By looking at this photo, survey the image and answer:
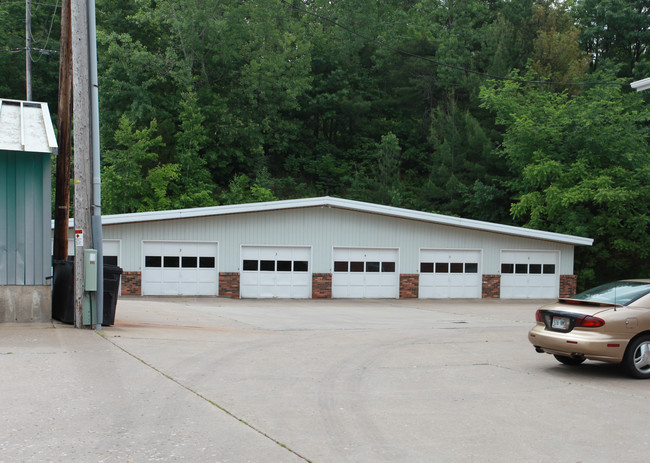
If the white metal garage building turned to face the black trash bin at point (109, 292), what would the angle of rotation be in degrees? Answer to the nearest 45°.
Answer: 0° — it already faces it

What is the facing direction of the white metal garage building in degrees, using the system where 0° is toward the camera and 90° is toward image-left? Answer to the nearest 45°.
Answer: approximately 0°

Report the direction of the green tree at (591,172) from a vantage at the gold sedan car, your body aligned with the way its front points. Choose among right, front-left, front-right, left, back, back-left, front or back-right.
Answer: front-left

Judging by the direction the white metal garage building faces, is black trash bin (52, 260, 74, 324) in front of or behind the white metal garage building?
in front

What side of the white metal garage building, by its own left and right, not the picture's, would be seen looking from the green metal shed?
front

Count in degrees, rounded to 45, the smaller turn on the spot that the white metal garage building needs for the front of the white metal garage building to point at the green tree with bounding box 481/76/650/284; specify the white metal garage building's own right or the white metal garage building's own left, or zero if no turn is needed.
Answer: approximately 135° to the white metal garage building's own left

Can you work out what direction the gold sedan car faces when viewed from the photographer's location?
facing away from the viewer and to the right of the viewer

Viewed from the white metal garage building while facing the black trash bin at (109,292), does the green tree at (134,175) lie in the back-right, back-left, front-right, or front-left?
back-right

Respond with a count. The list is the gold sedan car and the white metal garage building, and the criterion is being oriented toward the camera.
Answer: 1

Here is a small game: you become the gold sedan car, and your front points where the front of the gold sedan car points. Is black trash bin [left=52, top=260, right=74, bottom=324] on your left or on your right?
on your left
